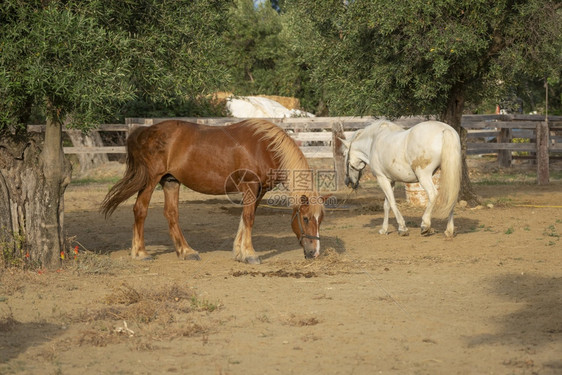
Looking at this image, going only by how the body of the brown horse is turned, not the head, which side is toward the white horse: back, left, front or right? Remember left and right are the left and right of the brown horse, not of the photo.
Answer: front

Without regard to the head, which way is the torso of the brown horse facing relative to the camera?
to the viewer's right

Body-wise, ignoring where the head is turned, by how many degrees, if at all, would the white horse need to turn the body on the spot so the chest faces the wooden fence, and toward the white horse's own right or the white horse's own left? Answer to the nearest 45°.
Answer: approximately 45° to the white horse's own right

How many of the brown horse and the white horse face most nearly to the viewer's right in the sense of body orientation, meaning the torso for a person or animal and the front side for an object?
1

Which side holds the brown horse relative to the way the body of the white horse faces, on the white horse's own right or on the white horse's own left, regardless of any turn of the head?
on the white horse's own left

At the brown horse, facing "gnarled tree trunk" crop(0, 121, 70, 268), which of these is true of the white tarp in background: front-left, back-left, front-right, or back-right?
back-right

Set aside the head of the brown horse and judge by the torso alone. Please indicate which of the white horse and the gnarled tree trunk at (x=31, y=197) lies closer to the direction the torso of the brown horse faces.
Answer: the white horse

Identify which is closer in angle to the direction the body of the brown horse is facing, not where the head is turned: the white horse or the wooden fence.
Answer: the white horse

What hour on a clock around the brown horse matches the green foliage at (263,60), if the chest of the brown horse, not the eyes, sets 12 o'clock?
The green foliage is roughly at 9 o'clock from the brown horse.

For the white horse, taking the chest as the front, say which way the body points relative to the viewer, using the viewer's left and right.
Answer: facing away from the viewer and to the left of the viewer
